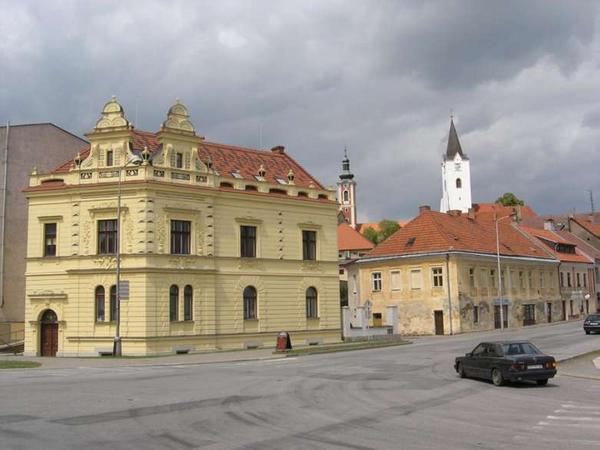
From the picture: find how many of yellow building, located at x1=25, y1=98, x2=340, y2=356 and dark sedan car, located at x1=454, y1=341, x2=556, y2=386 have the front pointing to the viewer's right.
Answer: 0

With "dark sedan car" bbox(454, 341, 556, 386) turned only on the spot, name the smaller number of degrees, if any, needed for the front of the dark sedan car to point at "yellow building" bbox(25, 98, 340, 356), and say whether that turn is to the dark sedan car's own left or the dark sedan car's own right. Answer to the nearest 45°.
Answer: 0° — it already faces it

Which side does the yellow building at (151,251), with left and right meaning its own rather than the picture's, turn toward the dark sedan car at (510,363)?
left

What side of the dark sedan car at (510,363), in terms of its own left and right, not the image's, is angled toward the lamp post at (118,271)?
front

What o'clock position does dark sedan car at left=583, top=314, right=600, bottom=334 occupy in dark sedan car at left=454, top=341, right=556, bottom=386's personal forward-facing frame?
dark sedan car at left=583, top=314, right=600, bottom=334 is roughly at 2 o'clock from dark sedan car at left=454, top=341, right=556, bottom=386.

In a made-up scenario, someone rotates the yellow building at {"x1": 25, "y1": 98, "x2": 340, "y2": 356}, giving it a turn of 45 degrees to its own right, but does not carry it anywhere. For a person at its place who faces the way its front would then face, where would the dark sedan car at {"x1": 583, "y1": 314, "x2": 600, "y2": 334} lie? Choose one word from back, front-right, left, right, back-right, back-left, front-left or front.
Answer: back

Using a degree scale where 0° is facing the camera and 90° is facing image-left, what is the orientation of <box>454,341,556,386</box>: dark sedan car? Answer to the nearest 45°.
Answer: approximately 135°
